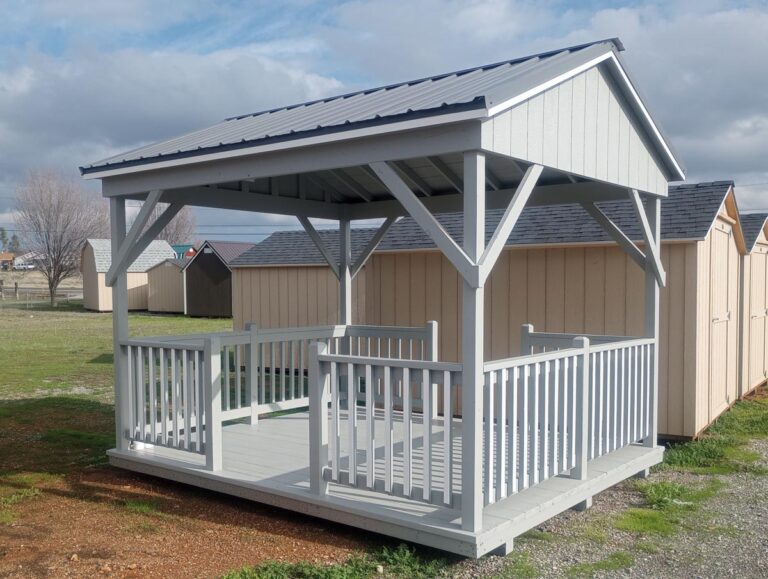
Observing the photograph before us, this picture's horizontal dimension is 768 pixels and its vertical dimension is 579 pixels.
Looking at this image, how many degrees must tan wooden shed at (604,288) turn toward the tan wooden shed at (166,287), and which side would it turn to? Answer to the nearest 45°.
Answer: approximately 180°

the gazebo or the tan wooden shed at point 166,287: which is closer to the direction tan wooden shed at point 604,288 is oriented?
the gazebo

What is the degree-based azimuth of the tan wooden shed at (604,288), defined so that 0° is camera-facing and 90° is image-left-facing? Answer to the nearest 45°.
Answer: approximately 315°

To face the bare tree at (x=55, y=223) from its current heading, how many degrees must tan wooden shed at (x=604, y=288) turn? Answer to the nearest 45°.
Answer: approximately 180°

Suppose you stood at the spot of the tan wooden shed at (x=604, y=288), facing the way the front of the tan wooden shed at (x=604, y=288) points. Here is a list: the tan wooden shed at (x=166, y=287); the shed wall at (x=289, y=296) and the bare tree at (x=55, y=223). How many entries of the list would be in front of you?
0

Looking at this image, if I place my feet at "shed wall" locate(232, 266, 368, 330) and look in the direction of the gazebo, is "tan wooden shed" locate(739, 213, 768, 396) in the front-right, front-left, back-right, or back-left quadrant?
front-left

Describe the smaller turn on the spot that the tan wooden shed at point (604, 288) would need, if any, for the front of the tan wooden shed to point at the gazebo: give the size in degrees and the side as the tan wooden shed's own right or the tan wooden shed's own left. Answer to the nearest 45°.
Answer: approximately 90° to the tan wooden shed's own right

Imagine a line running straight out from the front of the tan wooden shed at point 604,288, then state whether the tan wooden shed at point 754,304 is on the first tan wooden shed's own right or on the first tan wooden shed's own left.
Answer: on the first tan wooden shed's own left

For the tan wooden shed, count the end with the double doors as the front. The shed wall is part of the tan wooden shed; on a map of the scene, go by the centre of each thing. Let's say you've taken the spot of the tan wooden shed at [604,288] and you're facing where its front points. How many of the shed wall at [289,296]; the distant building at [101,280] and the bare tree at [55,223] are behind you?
3

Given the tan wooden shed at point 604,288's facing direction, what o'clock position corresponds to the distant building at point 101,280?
The distant building is roughly at 6 o'clock from the tan wooden shed.
